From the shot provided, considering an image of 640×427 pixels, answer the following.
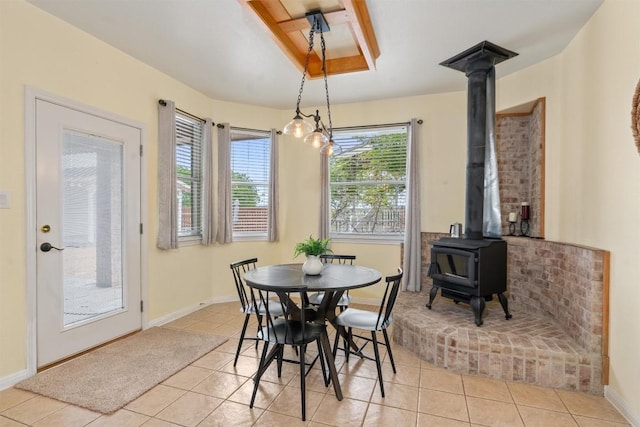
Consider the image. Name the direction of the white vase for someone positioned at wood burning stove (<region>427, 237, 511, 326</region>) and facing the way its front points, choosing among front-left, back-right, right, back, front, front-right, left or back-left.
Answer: front

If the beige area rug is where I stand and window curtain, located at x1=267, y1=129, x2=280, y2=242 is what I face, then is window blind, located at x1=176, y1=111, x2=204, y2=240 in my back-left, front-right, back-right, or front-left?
front-left

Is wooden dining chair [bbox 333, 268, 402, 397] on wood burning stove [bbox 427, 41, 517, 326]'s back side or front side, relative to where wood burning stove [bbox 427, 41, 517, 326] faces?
on the front side

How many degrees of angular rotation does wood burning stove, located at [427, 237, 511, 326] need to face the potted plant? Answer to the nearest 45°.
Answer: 0° — it already faces it

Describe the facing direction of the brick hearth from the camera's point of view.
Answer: facing the viewer and to the left of the viewer

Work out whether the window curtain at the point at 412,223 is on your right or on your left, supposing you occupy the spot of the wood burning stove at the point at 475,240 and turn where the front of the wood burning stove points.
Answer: on your right

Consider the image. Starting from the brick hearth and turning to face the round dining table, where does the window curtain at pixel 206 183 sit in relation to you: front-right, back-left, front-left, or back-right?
front-right

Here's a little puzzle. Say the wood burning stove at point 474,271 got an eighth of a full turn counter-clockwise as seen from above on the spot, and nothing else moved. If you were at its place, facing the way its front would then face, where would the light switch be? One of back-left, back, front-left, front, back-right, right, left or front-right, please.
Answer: front-right

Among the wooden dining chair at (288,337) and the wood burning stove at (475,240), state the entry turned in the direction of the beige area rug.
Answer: the wood burning stove

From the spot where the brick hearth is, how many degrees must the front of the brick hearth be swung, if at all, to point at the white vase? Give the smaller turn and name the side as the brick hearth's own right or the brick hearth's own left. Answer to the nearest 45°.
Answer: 0° — it already faces it

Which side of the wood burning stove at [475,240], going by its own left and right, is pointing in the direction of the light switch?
front

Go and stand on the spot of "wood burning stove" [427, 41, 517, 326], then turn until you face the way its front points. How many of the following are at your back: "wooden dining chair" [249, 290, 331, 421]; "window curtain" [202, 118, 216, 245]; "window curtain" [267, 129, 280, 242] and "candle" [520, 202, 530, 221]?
1

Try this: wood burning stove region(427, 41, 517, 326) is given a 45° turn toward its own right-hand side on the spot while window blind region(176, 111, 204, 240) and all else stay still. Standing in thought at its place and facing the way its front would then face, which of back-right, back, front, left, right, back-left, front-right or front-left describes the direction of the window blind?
front

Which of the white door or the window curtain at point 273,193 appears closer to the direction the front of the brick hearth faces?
the white door

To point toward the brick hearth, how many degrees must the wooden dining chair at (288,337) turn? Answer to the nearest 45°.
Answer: approximately 45° to its right

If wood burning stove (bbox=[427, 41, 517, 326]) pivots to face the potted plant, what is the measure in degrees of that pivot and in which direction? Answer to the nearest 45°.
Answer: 0° — it already faces it

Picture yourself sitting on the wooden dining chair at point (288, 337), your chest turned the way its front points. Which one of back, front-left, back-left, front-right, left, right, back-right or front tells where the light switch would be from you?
back-left

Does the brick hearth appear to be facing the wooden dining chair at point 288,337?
yes

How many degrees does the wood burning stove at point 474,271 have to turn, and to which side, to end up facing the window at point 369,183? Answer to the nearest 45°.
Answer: approximately 90° to its right

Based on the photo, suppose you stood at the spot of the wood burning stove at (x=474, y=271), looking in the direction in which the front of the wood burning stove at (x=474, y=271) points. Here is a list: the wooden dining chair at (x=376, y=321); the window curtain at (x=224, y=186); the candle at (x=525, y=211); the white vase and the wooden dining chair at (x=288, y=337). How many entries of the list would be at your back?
1

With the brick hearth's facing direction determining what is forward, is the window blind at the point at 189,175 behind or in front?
in front
